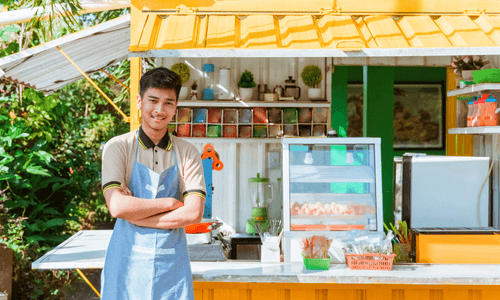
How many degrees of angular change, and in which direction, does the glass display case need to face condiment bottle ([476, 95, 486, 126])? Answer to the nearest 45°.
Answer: approximately 135° to its left

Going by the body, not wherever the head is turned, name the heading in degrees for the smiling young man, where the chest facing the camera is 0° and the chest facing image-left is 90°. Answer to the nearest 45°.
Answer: approximately 0°

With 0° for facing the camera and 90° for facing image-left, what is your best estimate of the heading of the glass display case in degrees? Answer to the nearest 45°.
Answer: approximately 0°
